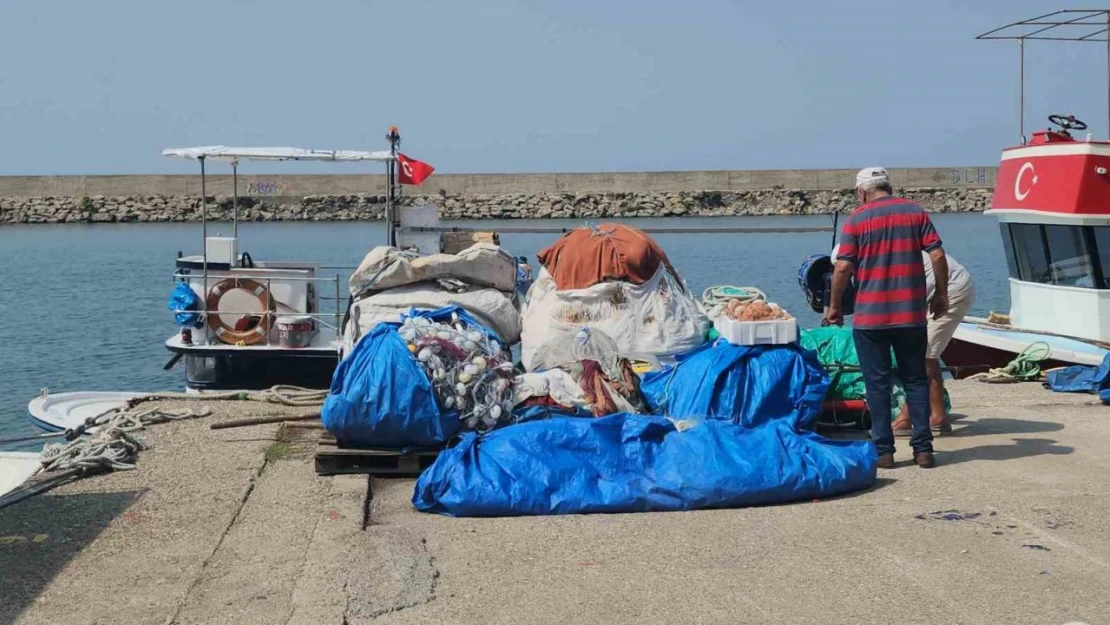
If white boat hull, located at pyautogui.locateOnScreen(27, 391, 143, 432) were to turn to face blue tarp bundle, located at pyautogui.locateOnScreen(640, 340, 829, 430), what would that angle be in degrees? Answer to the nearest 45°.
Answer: approximately 135° to its left

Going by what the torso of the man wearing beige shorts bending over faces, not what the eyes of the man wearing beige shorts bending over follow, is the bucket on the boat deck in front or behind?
in front

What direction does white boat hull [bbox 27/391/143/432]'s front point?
to the viewer's left

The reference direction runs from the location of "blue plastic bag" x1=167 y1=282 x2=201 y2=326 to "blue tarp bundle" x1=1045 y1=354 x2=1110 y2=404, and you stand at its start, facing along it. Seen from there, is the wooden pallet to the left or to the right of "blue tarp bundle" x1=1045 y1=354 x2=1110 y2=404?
right

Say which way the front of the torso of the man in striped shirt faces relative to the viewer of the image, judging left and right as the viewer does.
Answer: facing away from the viewer

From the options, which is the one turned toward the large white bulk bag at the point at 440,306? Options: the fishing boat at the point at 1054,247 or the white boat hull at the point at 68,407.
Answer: the fishing boat

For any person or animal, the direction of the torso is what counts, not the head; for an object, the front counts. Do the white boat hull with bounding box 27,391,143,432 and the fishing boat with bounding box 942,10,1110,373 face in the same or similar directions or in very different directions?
same or similar directions

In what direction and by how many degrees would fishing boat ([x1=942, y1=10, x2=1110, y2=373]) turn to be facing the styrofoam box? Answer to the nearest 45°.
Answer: approximately 45° to its left
